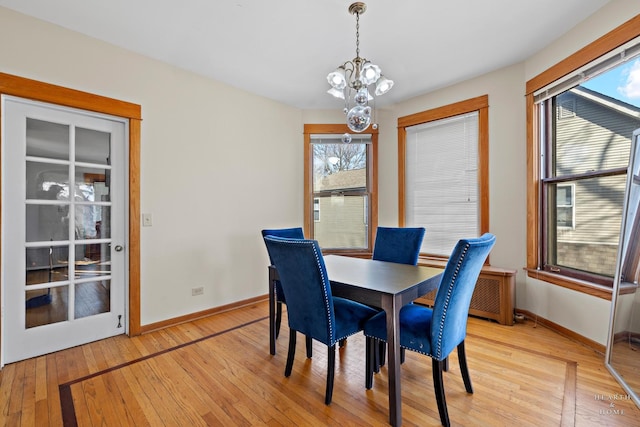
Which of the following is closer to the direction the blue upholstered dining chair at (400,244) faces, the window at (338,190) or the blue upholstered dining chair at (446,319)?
the blue upholstered dining chair

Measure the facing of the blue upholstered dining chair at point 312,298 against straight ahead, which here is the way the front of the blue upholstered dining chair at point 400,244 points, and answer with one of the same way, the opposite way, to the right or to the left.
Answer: the opposite way

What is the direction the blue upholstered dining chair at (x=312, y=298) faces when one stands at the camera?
facing away from the viewer and to the right of the viewer

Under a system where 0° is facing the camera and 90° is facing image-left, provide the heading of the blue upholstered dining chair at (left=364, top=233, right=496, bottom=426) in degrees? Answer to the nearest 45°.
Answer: approximately 135°

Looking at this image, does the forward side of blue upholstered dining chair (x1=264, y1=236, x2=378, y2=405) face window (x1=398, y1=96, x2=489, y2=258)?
yes

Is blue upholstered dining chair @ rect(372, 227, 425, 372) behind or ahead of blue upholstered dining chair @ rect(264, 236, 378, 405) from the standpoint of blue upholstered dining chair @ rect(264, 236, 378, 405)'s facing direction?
ahead

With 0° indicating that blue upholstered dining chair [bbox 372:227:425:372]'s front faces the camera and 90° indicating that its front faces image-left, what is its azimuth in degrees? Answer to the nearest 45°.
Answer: approximately 45°

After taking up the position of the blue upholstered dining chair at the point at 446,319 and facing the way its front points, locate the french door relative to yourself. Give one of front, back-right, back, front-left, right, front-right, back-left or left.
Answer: front-left

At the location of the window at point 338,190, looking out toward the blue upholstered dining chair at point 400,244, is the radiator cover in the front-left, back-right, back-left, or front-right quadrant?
front-left

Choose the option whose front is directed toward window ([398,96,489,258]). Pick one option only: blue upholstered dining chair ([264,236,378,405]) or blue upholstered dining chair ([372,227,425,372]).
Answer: blue upholstered dining chair ([264,236,378,405])

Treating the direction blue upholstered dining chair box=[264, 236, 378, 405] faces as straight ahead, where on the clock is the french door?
The french door is roughly at 8 o'clock from the blue upholstered dining chair.

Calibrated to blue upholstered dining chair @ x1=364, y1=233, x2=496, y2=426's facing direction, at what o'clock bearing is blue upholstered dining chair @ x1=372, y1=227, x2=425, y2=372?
blue upholstered dining chair @ x1=372, y1=227, x2=425, y2=372 is roughly at 1 o'clock from blue upholstered dining chair @ x1=364, y1=233, x2=496, y2=426.

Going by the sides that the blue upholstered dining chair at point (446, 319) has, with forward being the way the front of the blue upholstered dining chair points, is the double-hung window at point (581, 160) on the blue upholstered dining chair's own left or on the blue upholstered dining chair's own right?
on the blue upholstered dining chair's own right
